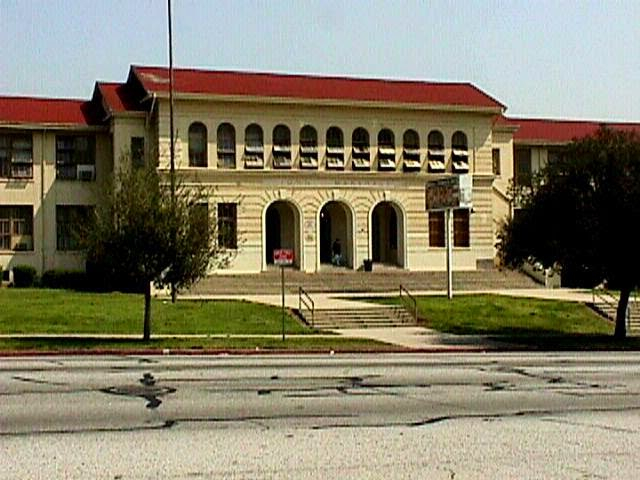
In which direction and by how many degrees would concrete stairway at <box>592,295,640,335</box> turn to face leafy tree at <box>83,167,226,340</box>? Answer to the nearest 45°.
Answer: approximately 45° to its right

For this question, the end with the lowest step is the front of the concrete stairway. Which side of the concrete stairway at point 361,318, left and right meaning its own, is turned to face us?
front

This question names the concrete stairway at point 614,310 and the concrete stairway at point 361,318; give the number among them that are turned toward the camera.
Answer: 2

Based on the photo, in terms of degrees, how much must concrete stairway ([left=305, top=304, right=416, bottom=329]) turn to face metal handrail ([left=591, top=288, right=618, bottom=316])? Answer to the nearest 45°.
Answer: approximately 135° to its left

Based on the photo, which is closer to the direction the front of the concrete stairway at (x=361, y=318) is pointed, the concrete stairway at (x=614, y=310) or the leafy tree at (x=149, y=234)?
the leafy tree

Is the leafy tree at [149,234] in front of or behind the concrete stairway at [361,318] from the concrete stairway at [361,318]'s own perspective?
in front

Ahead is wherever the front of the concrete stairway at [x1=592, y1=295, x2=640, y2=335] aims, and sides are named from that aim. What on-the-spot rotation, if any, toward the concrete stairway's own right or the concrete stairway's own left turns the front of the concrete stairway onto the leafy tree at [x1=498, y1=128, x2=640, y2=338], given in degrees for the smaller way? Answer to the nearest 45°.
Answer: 0° — it already faces it

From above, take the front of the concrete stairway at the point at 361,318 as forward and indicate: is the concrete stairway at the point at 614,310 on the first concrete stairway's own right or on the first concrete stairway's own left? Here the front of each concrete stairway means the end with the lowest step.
on the first concrete stairway's own left
